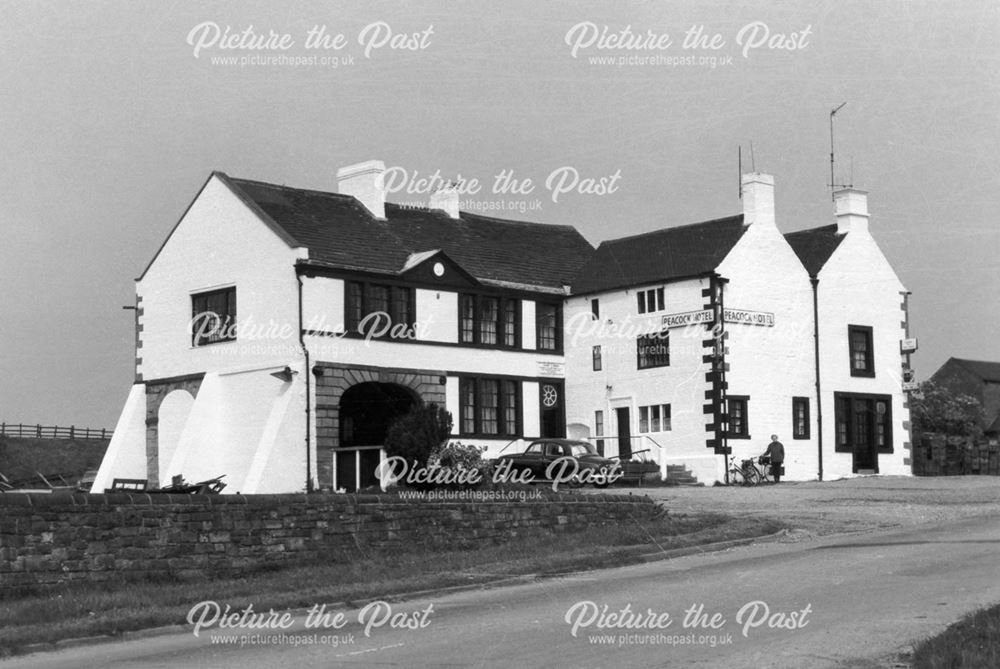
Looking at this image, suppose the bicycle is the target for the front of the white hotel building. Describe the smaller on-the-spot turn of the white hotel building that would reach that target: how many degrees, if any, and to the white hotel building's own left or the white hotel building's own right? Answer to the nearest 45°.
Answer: approximately 45° to the white hotel building's own left

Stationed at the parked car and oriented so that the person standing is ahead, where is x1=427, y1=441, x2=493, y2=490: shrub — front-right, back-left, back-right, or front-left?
back-right

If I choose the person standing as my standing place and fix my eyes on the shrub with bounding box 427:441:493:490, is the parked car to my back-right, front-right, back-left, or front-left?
front-right

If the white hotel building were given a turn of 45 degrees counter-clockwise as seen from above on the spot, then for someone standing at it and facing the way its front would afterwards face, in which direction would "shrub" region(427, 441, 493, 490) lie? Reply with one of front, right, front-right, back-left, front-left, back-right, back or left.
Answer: right

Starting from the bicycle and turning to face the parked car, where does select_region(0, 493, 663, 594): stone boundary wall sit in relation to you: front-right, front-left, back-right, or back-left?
front-left

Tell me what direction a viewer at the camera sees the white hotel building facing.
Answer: facing the viewer and to the right of the viewer
